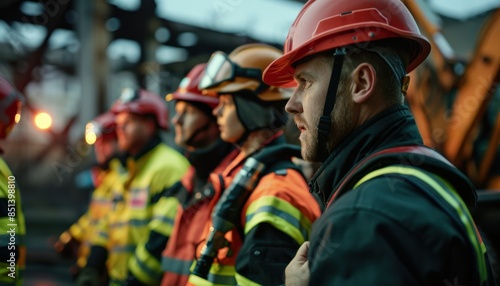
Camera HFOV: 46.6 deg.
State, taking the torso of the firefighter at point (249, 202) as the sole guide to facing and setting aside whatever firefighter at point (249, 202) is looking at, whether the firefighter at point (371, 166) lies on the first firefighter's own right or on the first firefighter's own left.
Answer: on the first firefighter's own left

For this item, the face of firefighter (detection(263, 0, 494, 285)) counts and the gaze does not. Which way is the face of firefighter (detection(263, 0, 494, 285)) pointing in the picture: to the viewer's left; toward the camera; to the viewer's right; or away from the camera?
to the viewer's left

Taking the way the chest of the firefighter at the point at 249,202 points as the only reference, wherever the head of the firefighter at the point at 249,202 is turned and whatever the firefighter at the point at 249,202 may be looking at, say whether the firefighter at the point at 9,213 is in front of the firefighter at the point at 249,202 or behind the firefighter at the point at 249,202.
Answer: in front

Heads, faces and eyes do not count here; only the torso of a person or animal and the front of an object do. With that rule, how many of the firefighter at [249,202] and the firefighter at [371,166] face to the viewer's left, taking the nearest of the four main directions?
2

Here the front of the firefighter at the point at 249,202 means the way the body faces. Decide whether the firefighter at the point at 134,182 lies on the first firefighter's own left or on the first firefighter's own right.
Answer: on the first firefighter's own right

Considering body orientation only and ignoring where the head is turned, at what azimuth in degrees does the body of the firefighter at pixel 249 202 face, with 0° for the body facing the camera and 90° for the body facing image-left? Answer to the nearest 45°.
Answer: approximately 90°

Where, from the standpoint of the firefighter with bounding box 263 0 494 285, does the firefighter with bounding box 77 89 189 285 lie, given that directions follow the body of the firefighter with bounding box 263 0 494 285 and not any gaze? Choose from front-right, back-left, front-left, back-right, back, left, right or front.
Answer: front-right

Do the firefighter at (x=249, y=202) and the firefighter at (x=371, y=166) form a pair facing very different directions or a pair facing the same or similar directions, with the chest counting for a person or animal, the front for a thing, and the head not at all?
same or similar directions

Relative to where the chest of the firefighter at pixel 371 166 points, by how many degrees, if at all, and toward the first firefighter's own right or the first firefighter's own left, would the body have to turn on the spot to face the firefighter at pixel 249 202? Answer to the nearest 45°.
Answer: approximately 45° to the first firefighter's own right

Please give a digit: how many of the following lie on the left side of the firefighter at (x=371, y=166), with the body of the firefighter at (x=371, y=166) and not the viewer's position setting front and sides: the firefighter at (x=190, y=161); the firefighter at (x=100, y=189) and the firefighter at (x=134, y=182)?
0

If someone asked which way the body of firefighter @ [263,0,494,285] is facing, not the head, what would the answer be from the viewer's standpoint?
to the viewer's left

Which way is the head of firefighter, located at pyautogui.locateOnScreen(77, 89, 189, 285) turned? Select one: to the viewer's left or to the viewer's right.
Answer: to the viewer's left
